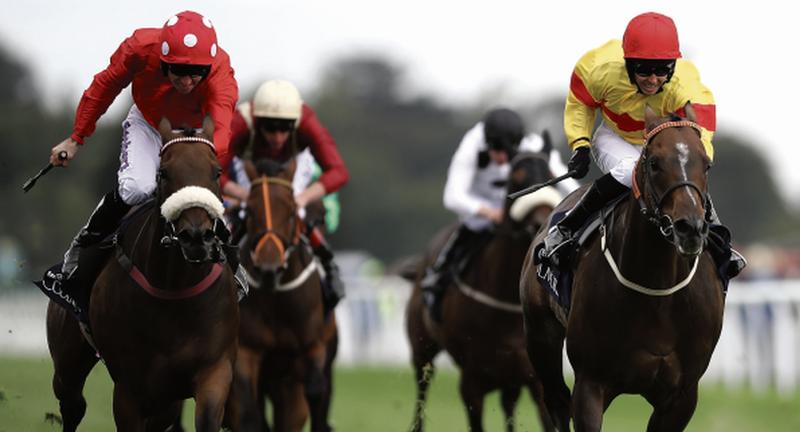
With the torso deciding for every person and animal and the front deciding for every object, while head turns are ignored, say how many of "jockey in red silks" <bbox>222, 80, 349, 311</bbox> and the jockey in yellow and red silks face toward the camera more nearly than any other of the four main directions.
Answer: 2

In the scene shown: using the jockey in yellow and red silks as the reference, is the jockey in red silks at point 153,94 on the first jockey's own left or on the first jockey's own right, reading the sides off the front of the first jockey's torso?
on the first jockey's own right

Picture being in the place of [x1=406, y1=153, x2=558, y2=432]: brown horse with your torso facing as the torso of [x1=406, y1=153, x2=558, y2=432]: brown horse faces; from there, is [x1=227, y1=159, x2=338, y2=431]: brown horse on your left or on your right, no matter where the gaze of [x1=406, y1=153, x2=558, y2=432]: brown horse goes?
on your right

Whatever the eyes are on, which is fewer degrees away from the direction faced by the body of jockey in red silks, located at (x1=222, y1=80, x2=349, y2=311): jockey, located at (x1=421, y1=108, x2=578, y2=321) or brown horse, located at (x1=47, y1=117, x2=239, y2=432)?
the brown horse

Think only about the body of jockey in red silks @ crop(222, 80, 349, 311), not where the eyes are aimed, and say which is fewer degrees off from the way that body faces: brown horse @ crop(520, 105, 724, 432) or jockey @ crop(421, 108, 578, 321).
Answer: the brown horse

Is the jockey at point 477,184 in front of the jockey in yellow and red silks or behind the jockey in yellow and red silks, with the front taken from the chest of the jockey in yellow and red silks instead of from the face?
behind

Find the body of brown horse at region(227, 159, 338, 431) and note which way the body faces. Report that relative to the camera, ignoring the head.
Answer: toward the camera

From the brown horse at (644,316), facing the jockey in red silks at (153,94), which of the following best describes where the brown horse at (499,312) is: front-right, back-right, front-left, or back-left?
front-right

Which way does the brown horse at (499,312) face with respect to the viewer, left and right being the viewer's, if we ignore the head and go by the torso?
facing the viewer and to the right of the viewer

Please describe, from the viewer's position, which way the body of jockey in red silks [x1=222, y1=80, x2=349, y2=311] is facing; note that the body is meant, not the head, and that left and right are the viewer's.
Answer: facing the viewer

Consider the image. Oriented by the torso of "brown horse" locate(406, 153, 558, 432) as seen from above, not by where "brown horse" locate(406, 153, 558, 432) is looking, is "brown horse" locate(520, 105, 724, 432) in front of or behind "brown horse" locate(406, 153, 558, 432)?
in front

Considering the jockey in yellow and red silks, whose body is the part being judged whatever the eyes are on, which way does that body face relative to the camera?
toward the camera

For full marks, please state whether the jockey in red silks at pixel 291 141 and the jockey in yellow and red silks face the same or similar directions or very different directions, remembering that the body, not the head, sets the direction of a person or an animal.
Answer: same or similar directions
